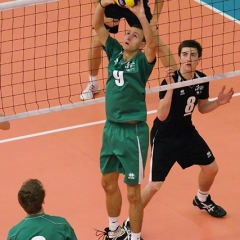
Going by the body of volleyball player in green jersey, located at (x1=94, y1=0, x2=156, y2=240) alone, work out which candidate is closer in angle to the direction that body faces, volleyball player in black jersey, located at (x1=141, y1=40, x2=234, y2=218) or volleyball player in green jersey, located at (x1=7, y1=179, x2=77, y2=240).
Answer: the volleyball player in green jersey

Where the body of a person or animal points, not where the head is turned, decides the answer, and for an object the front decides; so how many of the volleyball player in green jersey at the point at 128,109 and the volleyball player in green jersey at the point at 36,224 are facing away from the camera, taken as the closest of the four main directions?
1

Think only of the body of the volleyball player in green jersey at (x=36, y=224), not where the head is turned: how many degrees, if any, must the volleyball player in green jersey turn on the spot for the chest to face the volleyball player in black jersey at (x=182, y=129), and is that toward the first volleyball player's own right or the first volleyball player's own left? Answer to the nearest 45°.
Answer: approximately 45° to the first volleyball player's own right

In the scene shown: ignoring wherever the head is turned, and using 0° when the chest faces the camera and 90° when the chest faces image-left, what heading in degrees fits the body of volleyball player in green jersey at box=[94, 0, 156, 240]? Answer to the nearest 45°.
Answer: approximately 45°

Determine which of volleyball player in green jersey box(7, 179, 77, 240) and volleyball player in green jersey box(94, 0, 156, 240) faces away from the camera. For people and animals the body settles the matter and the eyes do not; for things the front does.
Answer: volleyball player in green jersey box(7, 179, 77, 240)

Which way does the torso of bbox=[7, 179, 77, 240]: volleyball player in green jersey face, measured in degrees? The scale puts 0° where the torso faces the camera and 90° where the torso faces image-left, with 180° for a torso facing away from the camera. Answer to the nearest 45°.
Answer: approximately 180°

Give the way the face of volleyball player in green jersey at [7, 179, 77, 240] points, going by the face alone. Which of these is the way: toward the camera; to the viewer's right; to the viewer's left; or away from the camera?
away from the camera
